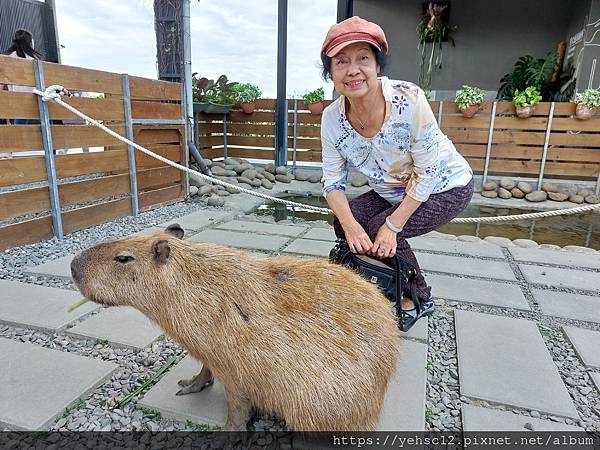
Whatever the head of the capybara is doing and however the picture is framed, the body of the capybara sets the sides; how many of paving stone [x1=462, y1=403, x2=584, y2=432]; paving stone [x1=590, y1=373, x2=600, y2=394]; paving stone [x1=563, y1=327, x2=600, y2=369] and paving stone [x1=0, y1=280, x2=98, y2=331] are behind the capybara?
3

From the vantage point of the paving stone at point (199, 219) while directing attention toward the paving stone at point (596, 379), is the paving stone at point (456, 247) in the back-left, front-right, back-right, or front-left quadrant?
front-left

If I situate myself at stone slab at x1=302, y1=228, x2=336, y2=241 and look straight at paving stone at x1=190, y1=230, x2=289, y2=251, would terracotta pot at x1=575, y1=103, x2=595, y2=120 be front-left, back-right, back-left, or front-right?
back-right

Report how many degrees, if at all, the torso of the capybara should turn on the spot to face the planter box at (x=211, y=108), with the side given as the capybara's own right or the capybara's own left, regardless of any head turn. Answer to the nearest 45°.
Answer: approximately 90° to the capybara's own right

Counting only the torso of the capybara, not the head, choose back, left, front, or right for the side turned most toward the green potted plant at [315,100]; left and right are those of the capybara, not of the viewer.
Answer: right

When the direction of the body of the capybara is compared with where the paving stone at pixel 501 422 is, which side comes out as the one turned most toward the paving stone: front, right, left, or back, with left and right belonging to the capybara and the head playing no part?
back

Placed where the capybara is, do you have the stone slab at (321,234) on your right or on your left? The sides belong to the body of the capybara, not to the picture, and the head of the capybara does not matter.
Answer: on your right

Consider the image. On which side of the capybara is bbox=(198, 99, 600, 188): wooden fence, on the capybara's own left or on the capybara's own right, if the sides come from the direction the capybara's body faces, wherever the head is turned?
on the capybara's own right

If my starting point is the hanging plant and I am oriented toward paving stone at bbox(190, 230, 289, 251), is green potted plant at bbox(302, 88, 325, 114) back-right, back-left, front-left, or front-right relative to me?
front-right

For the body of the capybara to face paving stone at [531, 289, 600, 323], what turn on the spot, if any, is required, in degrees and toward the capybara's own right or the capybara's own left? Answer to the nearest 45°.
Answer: approximately 135° to the capybara's own right

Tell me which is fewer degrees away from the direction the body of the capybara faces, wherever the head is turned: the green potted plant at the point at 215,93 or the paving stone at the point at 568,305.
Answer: the green potted plant

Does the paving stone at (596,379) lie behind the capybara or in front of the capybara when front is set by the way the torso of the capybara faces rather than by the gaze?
behind

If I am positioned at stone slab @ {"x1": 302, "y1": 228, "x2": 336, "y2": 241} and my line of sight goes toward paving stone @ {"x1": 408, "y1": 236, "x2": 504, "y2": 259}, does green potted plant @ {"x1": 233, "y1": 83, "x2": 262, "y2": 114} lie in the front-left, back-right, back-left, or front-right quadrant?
back-left

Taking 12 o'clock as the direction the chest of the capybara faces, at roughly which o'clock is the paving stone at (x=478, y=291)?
The paving stone is roughly at 5 o'clock from the capybara.

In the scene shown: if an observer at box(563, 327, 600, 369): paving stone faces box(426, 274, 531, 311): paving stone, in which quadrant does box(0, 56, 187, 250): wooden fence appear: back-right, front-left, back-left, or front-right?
front-left

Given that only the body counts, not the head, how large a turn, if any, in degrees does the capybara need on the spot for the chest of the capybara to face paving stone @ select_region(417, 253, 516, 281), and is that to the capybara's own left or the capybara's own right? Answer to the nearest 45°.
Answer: approximately 135° to the capybara's own right

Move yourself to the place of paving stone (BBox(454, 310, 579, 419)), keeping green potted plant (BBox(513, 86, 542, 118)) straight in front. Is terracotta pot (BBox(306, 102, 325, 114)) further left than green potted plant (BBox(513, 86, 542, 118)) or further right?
left

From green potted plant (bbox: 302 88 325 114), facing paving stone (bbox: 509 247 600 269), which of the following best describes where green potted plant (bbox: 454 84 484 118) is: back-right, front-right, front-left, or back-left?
front-left

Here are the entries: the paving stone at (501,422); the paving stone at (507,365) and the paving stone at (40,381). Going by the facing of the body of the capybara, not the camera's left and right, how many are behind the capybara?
2

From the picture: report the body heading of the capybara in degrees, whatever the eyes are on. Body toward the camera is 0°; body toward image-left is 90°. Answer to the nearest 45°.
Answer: approximately 90°
